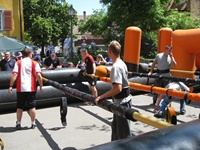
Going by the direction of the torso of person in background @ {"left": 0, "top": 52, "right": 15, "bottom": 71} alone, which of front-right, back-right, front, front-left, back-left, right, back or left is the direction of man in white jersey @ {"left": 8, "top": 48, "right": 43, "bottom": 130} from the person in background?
front

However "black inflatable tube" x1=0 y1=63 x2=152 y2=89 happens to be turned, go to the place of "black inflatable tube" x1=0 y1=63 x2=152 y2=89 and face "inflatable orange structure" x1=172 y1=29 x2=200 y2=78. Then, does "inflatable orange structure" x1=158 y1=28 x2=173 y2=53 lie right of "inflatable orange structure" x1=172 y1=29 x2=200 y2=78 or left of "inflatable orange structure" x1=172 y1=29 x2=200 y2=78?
left

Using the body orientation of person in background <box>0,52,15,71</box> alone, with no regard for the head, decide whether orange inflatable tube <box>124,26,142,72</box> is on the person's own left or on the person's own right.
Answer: on the person's own left

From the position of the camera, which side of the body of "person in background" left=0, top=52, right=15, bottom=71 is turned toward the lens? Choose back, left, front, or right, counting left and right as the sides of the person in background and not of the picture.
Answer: front
